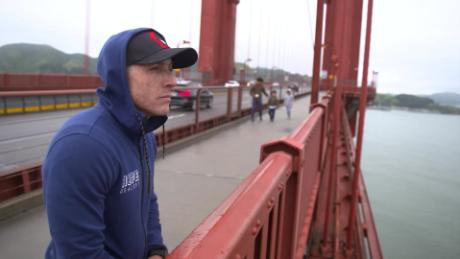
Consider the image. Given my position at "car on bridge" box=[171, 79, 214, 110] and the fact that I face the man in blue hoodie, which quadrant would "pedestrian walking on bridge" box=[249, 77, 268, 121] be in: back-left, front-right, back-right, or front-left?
front-left

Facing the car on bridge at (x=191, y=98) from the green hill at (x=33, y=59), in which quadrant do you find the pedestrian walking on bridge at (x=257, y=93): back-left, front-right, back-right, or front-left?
front-left

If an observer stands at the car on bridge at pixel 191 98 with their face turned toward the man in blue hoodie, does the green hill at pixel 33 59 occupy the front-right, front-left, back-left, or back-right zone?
back-right

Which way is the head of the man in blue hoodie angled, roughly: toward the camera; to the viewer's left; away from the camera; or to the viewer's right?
to the viewer's right

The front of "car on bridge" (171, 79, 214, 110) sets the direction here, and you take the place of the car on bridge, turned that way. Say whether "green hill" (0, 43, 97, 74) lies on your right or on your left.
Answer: on your left

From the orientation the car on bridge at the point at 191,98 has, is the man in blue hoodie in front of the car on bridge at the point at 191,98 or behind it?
behind

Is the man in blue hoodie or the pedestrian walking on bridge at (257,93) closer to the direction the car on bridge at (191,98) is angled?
the pedestrian walking on bridge
